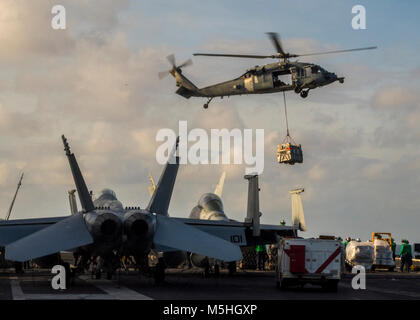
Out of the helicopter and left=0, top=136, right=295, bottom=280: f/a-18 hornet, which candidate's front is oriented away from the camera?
the f/a-18 hornet

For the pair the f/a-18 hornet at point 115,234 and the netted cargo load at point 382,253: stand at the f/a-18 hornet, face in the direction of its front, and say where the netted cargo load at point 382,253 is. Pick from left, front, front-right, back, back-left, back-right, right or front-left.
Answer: front-right

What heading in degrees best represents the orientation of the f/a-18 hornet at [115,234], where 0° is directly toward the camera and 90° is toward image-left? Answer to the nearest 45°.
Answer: approximately 180°

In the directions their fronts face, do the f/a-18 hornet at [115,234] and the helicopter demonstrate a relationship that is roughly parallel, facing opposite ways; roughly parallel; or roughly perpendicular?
roughly perpendicular

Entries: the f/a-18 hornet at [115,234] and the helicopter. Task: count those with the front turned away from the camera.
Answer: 1

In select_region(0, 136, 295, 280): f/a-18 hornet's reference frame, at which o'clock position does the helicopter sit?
The helicopter is roughly at 1 o'clock from the f/a-18 hornet.

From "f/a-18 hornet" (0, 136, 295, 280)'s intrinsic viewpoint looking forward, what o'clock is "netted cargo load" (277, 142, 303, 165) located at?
The netted cargo load is roughly at 1 o'clock from the f/a-18 hornet.

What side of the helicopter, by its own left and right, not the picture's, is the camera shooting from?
right
